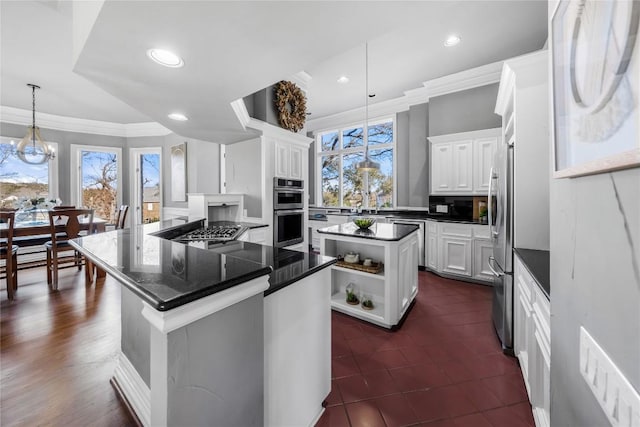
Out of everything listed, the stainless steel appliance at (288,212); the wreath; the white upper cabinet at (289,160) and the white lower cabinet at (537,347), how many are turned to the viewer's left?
1

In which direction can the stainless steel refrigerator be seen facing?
to the viewer's left

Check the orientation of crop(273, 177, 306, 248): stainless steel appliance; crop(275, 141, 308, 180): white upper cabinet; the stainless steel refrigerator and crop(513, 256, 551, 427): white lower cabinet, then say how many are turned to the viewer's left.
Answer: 2

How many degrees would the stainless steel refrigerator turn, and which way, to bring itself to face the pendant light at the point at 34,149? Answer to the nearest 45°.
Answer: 0° — it already faces it

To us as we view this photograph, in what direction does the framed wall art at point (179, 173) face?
facing the viewer and to the left of the viewer

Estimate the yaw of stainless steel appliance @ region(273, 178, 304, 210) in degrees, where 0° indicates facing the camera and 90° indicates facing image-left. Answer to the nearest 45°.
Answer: approximately 315°

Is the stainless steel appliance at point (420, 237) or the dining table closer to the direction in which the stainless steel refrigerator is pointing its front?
the dining table

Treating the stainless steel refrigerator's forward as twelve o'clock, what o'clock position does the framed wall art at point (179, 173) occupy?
The framed wall art is roughly at 12 o'clock from the stainless steel refrigerator.

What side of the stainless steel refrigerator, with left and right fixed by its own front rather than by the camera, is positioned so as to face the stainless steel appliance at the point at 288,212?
front

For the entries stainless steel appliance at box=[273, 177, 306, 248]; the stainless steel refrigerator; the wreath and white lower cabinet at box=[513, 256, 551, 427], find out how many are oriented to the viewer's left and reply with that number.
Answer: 2

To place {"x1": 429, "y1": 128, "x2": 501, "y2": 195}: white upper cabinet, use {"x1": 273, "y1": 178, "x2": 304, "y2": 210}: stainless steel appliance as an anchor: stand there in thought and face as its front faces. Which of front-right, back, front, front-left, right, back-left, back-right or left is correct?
front-left

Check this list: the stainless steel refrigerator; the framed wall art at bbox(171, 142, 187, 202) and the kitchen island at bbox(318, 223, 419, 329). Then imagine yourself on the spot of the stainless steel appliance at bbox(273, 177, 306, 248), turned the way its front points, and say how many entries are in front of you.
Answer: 2

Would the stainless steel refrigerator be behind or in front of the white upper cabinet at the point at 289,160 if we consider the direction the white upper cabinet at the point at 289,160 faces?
in front

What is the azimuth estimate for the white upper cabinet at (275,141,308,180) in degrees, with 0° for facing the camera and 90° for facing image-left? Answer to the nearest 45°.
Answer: approximately 315°

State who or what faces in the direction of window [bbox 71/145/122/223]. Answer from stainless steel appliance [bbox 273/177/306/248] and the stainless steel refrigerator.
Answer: the stainless steel refrigerator

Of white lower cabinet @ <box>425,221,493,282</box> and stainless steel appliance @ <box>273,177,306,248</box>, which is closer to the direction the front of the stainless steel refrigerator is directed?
the stainless steel appliance

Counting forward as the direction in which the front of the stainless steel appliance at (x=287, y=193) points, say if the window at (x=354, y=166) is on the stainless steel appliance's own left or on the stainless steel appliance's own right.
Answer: on the stainless steel appliance's own left

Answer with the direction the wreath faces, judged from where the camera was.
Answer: facing the viewer and to the right of the viewer

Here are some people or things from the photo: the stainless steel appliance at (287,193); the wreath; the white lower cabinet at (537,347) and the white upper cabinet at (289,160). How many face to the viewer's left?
1

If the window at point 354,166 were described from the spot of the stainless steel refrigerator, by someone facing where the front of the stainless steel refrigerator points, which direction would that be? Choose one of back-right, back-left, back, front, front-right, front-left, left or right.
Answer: front-right
